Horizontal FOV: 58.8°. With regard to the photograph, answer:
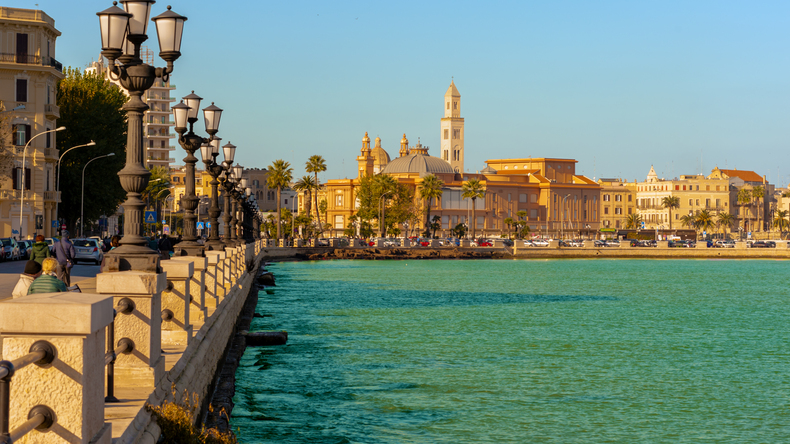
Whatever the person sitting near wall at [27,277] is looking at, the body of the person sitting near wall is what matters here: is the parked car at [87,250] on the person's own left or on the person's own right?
on the person's own right

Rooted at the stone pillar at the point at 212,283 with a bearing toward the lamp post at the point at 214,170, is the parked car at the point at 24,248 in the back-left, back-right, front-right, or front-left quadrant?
front-left
